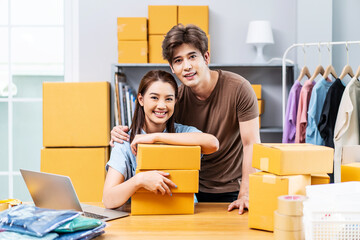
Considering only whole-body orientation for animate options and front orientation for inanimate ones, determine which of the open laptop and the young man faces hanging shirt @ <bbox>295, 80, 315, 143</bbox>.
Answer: the open laptop

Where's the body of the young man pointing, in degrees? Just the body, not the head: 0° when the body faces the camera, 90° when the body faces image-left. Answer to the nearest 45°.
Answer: approximately 45°

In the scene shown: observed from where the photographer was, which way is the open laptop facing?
facing away from the viewer and to the right of the viewer

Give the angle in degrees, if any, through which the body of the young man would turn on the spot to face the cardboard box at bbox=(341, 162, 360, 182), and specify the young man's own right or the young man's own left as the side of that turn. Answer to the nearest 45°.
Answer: approximately 90° to the young man's own left

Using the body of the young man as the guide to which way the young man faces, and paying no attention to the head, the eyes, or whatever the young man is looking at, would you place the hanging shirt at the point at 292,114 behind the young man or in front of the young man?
behind

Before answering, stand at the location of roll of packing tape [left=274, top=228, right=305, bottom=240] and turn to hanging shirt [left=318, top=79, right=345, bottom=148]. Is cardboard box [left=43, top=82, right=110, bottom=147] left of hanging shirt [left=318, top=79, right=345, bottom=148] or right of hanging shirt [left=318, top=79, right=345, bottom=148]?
left

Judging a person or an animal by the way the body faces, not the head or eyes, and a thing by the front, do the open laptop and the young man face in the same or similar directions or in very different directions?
very different directions

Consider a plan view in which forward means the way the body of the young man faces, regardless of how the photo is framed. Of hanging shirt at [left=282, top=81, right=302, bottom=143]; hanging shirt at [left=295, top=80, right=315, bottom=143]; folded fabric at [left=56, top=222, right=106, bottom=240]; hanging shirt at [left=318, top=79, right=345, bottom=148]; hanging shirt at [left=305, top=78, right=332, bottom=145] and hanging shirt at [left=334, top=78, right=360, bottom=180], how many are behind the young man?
5

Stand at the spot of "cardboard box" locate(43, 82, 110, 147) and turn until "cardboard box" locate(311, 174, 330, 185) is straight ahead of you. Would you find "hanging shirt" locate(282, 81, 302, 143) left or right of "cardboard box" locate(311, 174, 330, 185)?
left
